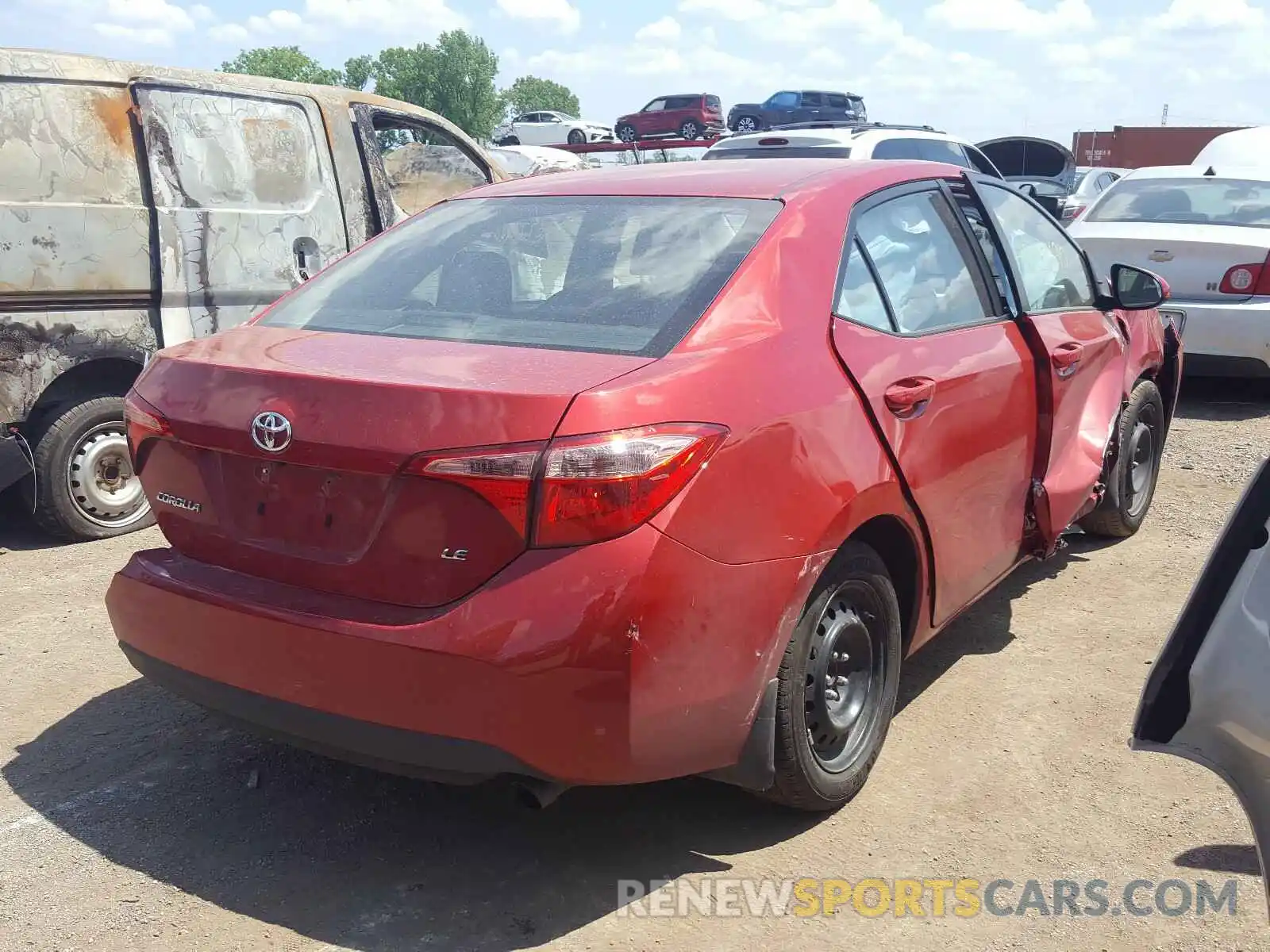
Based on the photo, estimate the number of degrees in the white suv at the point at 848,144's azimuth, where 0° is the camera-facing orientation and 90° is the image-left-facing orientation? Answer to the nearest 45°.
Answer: approximately 225°

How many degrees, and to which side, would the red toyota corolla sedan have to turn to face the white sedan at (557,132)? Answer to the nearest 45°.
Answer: approximately 45° to its left

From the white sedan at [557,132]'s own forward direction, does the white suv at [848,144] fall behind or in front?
in front

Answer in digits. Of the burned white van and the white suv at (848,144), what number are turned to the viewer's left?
0

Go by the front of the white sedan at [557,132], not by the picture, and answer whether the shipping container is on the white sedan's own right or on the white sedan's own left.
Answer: on the white sedan's own left

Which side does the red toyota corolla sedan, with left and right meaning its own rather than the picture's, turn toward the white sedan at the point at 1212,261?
front

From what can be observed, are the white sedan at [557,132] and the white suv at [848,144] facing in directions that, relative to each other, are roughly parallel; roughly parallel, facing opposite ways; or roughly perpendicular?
roughly perpendicular

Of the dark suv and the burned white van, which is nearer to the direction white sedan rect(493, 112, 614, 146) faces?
the dark suv

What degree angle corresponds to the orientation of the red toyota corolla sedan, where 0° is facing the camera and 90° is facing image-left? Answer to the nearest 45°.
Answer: approximately 225°

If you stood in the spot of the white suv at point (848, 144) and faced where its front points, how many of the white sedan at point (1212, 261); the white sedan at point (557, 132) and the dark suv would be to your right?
1

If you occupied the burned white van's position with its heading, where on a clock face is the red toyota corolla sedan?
The red toyota corolla sedan is roughly at 2 o'clock from the burned white van.

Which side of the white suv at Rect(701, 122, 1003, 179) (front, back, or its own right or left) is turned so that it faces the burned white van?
back

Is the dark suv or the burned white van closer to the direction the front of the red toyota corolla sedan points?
the dark suv

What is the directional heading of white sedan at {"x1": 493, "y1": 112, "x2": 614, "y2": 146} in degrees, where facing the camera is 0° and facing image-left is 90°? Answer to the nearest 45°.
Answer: approximately 315°

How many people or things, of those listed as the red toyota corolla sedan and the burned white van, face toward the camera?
0

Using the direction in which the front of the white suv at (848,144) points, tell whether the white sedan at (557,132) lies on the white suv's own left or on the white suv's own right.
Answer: on the white suv's own left
